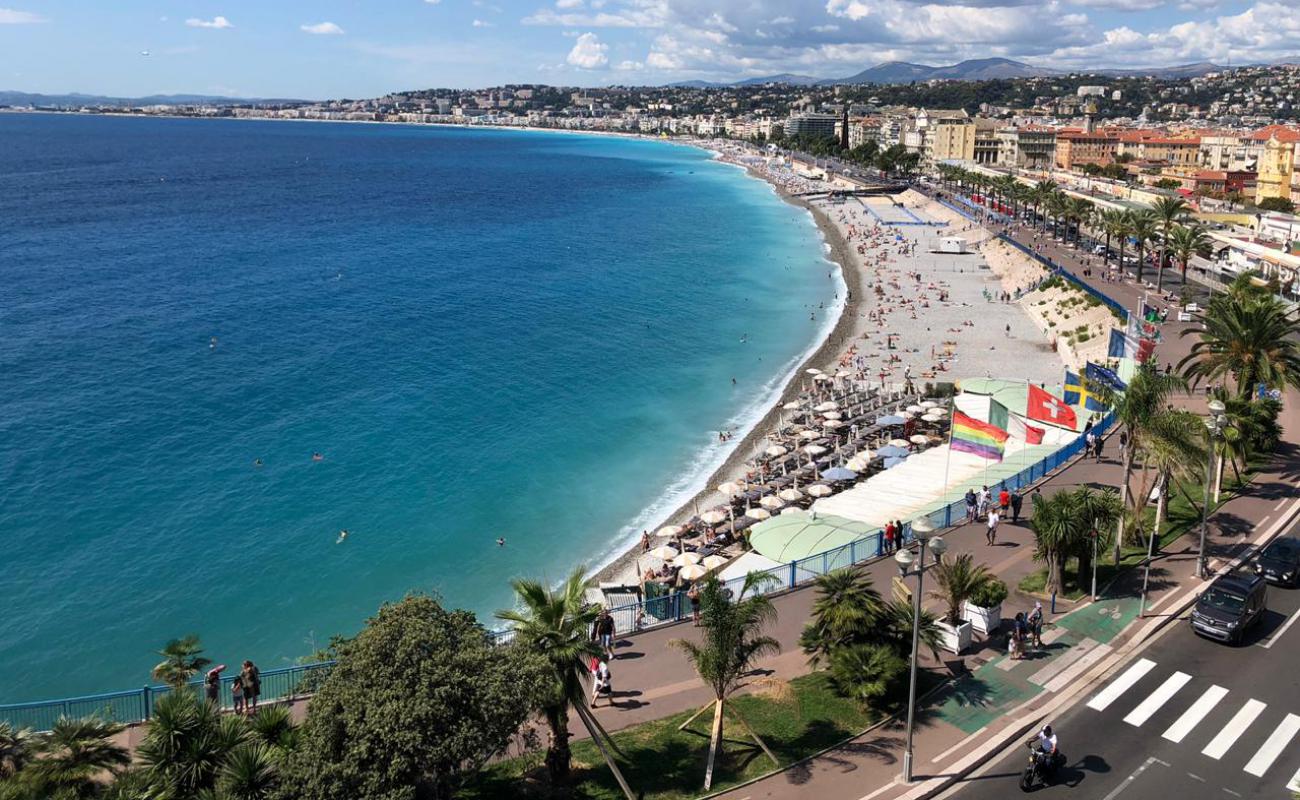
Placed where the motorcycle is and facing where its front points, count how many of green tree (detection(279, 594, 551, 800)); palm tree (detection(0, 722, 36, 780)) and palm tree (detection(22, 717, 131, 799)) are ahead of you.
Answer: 3

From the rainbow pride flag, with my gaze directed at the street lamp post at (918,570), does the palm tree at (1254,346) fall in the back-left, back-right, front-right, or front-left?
back-left

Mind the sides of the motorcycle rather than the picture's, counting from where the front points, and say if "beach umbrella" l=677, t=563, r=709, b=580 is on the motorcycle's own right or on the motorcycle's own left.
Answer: on the motorcycle's own right

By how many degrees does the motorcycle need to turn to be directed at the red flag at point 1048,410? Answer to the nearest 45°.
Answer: approximately 135° to its right

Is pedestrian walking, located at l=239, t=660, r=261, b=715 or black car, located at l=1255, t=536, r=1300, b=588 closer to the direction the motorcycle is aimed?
the pedestrian walking

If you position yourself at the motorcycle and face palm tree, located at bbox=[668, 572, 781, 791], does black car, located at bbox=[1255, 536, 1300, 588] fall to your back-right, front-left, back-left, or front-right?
back-right

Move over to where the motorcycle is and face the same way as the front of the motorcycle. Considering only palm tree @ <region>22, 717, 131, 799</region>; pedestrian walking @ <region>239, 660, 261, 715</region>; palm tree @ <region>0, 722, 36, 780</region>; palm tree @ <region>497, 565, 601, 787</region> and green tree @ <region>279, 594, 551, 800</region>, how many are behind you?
0

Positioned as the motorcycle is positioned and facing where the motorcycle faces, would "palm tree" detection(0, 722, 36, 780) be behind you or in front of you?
in front

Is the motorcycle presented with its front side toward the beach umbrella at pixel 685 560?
no

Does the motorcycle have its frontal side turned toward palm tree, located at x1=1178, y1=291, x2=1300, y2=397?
no

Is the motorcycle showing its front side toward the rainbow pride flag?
no

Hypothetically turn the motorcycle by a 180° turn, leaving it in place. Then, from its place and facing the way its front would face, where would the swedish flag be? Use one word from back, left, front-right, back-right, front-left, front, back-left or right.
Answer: front-left

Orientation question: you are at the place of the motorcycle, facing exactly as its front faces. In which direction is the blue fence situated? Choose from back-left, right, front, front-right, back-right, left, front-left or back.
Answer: right

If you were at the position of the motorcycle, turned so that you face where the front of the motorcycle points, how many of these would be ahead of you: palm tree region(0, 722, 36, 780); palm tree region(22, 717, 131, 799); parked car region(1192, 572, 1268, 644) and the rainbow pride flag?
2

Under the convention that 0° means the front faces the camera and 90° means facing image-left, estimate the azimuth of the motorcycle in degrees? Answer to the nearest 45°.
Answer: approximately 45°
